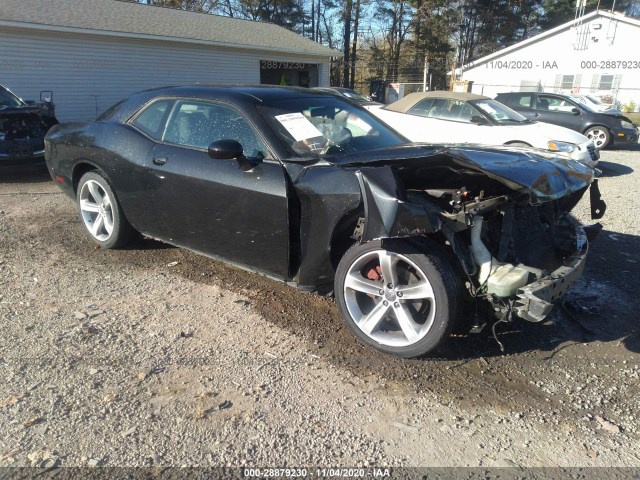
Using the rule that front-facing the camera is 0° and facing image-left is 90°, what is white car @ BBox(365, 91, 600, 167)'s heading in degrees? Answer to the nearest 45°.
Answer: approximately 315°

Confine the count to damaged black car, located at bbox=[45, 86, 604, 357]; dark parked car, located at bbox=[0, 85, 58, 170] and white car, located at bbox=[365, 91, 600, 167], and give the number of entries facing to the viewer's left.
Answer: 0

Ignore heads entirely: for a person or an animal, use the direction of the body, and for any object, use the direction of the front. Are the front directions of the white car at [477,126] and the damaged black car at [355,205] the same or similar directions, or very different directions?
same or similar directions

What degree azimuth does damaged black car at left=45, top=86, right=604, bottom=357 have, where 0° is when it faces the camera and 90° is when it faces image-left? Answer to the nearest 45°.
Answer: approximately 315°

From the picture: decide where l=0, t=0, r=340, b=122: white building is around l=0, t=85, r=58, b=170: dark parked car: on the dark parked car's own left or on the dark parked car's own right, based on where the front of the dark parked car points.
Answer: on the dark parked car's own left

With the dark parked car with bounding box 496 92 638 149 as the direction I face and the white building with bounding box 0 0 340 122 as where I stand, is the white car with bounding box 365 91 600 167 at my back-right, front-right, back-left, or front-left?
front-right

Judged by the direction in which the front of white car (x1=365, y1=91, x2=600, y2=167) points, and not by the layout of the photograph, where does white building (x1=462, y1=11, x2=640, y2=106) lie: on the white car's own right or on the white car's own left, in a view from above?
on the white car's own left

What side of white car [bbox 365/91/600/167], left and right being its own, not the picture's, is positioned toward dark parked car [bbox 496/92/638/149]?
left

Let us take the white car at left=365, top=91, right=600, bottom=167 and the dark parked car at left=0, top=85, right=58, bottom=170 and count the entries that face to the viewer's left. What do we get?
0

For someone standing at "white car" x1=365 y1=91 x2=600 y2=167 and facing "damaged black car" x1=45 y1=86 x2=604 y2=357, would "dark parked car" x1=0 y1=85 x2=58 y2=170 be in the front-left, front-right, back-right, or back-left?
front-right

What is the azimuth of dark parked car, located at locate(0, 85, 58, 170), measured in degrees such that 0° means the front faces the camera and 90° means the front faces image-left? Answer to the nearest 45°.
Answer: approximately 315°

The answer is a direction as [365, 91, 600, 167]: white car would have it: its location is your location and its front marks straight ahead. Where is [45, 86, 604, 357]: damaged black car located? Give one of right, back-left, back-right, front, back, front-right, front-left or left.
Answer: front-right
